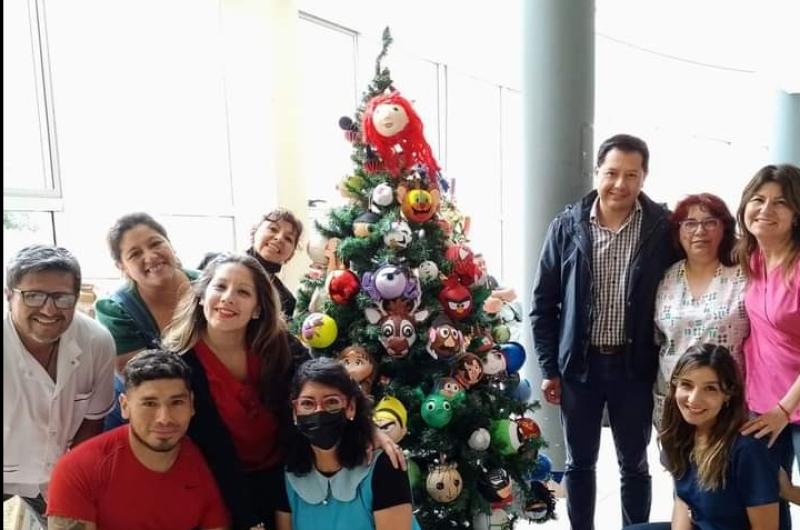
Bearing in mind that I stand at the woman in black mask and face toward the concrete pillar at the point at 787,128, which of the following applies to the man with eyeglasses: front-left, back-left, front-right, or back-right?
back-left

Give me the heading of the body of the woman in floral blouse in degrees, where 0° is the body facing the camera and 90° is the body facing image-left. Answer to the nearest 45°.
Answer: approximately 0°

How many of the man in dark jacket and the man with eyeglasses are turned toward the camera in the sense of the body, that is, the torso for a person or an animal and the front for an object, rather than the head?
2

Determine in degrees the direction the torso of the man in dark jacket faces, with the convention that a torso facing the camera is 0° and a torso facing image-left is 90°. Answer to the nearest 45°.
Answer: approximately 0°

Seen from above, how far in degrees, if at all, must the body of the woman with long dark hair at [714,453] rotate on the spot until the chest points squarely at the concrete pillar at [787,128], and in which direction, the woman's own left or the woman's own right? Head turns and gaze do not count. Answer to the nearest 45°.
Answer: approximately 135° to the woman's own right

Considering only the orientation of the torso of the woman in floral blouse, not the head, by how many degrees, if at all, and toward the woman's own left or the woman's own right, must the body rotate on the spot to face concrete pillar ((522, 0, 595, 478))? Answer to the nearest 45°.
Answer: approximately 135° to the woman's own right

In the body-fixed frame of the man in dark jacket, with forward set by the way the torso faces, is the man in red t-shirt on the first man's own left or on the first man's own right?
on the first man's own right

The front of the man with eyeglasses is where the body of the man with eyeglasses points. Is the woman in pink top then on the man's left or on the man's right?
on the man's left

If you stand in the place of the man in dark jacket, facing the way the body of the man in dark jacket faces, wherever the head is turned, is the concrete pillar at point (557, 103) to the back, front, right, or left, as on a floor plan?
back

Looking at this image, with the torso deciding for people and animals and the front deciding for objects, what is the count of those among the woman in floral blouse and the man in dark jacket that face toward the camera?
2

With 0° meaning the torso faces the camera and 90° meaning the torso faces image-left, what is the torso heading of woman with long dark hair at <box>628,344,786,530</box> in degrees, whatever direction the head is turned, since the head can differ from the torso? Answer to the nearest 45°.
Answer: approximately 45°

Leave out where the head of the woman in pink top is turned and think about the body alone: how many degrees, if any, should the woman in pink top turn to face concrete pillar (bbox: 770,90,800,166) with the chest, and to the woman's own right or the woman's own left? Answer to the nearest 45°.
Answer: approximately 135° to the woman's own right
